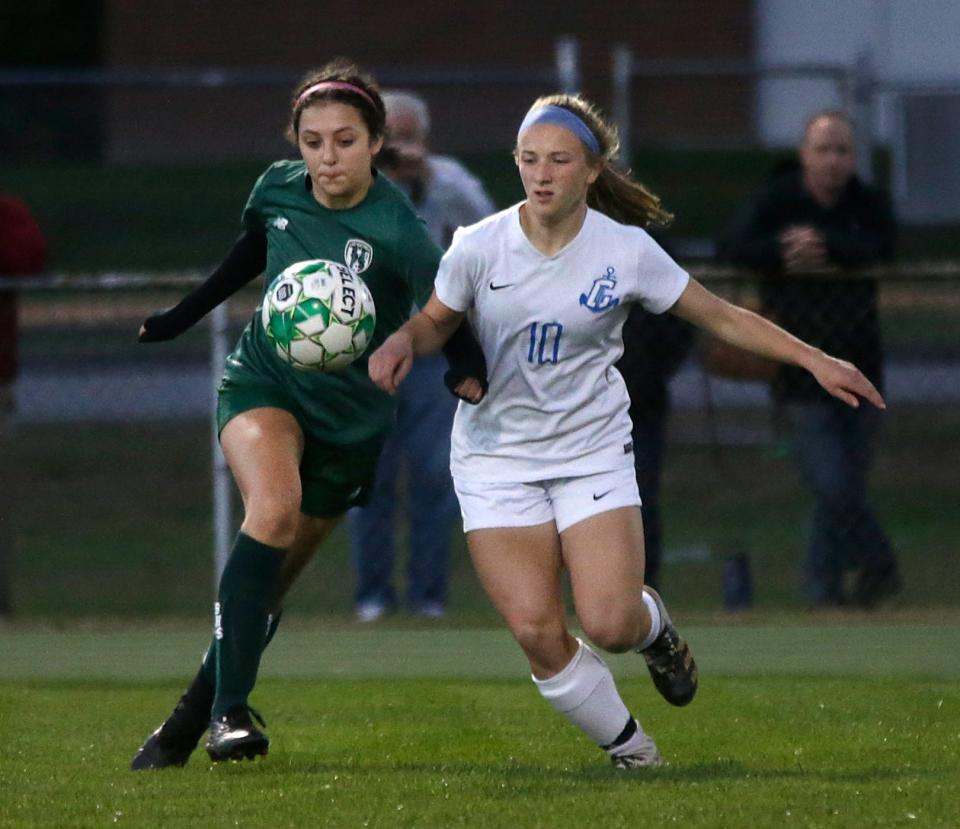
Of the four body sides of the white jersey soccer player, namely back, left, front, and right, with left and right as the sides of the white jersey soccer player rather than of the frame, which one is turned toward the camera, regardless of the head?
front

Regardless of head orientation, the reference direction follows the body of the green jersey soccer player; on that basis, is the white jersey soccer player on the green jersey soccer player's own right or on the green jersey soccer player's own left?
on the green jersey soccer player's own left

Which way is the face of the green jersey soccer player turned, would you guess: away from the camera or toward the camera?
toward the camera

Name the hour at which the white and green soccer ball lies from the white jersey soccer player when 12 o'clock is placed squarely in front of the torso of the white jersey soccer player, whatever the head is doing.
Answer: The white and green soccer ball is roughly at 3 o'clock from the white jersey soccer player.

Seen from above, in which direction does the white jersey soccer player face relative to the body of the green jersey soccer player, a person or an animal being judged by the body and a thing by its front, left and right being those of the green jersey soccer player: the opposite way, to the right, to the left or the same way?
the same way

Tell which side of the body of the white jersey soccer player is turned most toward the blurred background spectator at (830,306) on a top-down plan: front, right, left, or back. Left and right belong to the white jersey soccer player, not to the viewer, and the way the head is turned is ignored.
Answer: back

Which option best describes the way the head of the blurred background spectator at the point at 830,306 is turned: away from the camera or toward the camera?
toward the camera

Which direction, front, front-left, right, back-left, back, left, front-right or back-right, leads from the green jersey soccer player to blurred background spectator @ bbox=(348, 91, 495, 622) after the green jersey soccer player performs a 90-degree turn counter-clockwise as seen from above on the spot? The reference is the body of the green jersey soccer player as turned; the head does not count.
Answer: left

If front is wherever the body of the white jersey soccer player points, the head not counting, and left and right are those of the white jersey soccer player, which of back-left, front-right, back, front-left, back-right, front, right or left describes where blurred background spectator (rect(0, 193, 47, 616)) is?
back-right

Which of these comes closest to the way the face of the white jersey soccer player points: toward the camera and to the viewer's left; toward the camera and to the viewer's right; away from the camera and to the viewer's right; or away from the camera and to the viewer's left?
toward the camera and to the viewer's left

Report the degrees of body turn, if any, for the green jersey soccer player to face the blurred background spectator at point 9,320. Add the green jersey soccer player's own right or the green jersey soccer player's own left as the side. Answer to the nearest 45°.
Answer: approximately 180°

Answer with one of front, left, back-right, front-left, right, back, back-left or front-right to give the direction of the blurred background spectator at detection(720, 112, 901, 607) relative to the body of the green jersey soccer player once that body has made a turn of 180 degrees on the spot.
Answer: front-right

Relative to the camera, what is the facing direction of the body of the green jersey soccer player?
toward the camera

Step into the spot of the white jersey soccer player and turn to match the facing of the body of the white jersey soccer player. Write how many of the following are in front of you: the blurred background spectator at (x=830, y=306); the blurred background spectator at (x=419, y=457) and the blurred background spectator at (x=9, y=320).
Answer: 0

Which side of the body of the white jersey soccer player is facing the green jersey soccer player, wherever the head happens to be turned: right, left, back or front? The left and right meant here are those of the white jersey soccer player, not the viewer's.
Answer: right

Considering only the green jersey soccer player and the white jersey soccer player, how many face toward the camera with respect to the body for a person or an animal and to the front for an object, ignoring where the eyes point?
2
